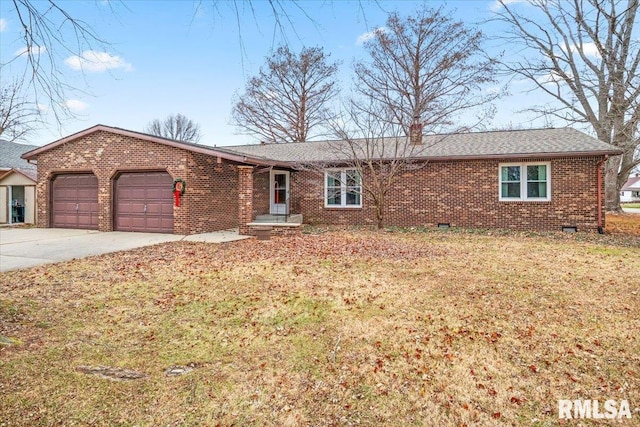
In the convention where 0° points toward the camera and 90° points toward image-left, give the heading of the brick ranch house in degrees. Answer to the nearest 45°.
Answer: approximately 0°

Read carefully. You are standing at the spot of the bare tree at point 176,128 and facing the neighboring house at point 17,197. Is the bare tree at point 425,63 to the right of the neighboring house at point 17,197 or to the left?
left

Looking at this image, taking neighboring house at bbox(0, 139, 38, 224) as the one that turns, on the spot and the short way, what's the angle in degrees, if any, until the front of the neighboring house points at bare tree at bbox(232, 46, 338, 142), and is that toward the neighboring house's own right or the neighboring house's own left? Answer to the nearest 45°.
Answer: approximately 90° to the neighboring house's own left

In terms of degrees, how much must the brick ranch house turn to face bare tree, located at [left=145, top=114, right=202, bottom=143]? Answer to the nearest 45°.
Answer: approximately 135° to its right

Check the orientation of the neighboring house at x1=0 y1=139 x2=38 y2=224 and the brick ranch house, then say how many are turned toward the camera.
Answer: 2

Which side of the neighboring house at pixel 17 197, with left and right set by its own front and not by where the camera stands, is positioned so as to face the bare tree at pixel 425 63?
left

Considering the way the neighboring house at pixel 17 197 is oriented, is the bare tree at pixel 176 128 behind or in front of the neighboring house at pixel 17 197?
behind

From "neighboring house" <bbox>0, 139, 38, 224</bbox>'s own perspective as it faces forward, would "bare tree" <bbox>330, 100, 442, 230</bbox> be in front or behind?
in front

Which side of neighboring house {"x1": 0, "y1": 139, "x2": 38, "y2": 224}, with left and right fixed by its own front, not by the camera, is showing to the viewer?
front

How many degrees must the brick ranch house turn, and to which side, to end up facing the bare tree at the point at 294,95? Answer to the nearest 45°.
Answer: approximately 180°
